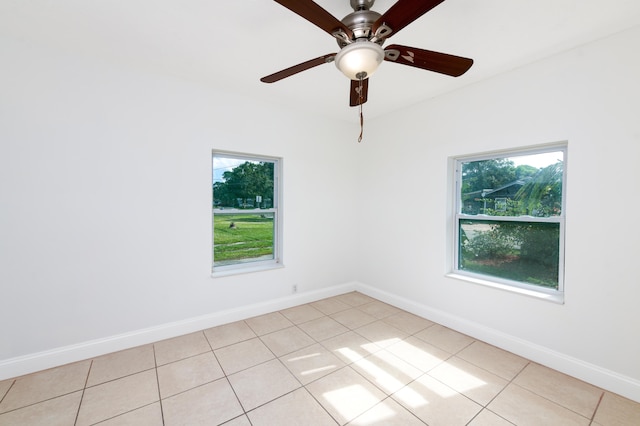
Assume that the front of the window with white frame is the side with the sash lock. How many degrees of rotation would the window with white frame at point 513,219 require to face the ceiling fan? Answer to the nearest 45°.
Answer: approximately 45° to its left

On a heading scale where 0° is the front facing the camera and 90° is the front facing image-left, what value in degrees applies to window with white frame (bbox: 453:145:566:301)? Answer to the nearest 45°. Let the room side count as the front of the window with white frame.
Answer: approximately 45°

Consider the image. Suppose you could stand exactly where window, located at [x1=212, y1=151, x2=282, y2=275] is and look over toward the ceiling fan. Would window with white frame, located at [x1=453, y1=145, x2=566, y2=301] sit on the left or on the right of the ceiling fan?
left

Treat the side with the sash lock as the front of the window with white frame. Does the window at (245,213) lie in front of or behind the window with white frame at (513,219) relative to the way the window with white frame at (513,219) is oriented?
in front
